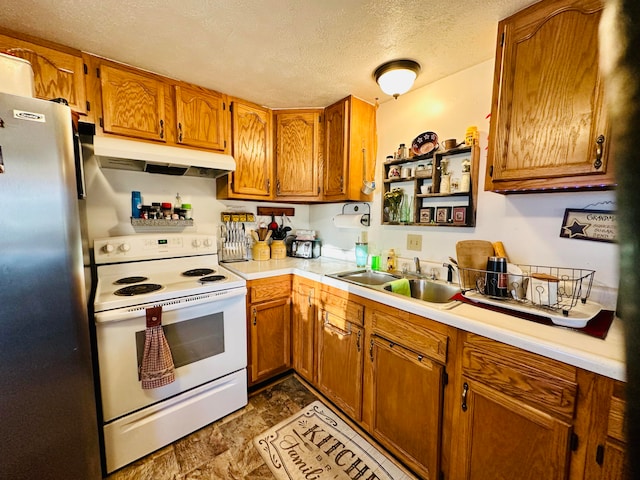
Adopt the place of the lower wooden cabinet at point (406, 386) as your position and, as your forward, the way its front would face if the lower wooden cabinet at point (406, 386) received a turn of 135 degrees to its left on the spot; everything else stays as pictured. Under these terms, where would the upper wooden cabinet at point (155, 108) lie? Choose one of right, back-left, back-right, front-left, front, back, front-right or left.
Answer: back

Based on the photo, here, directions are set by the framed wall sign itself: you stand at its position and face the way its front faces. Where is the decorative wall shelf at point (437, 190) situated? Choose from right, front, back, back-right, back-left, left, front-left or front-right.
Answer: right

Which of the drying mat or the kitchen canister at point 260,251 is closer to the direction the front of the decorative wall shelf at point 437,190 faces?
the kitchen canister

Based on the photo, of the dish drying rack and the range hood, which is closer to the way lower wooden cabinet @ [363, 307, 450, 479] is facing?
the range hood

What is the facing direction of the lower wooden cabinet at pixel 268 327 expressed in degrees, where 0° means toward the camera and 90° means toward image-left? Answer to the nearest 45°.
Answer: approximately 315°

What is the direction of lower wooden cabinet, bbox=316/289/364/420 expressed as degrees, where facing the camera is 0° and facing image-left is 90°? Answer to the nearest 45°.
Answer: approximately 45°

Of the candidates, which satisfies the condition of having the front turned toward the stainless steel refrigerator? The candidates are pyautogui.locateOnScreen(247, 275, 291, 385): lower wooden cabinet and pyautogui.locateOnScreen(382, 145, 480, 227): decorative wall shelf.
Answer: the decorative wall shelf

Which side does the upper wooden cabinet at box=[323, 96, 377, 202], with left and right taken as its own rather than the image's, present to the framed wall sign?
left
